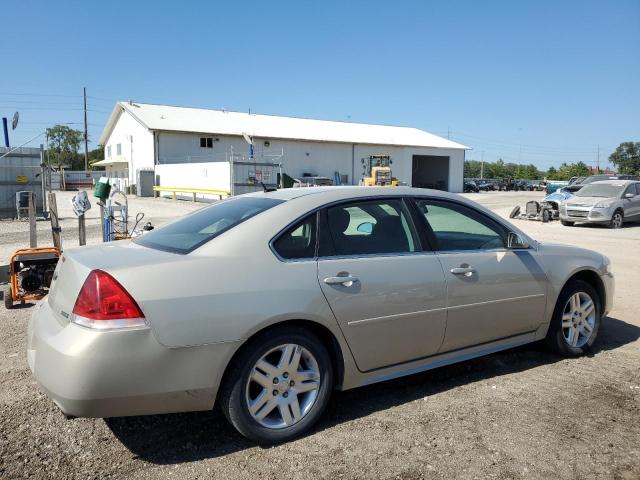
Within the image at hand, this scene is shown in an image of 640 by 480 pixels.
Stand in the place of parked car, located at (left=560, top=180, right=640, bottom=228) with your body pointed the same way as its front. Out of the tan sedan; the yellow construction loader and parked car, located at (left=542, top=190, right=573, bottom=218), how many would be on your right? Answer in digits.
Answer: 2

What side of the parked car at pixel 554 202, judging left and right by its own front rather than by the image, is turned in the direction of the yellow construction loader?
right

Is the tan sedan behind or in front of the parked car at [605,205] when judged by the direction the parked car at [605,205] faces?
in front

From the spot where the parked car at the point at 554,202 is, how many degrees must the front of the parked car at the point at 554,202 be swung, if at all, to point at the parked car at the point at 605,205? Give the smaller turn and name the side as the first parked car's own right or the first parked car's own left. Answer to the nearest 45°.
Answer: approximately 90° to the first parked car's own left

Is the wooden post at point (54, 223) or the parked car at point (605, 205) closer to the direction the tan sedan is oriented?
the parked car

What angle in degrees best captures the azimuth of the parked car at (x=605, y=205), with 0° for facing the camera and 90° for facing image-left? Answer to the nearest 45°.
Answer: approximately 45°

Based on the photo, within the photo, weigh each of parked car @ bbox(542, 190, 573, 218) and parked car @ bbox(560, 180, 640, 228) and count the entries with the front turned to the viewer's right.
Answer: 0

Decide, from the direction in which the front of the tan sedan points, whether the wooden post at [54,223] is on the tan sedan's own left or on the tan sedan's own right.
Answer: on the tan sedan's own left

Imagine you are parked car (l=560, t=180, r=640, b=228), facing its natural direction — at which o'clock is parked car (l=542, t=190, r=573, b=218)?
parked car (l=542, t=190, r=573, b=218) is roughly at 3 o'clock from parked car (l=560, t=180, r=640, b=228).

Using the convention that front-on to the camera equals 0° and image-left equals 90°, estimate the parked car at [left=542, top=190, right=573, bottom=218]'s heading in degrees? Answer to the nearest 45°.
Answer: approximately 45°
